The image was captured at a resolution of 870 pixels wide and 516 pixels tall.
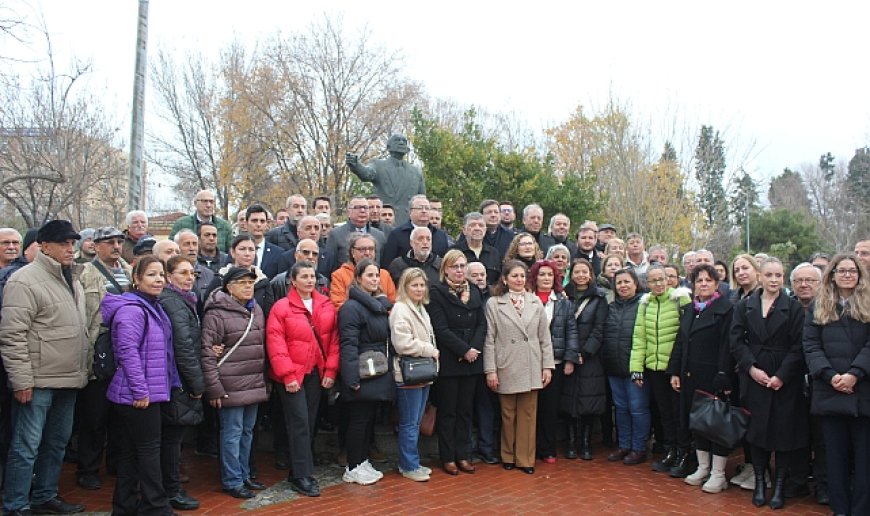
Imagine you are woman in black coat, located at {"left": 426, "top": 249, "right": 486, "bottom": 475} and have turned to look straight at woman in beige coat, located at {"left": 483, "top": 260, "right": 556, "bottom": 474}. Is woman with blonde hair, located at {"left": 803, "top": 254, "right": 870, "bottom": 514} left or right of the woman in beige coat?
right

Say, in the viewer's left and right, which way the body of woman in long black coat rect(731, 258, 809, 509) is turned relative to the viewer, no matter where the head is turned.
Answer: facing the viewer

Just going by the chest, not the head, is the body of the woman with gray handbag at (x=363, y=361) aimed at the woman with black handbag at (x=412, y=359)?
no

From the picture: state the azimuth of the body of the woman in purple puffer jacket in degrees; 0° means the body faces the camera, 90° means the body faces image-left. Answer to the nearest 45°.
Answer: approximately 315°

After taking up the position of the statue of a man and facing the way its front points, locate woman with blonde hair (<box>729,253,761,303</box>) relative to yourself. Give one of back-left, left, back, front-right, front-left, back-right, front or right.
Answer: front-left

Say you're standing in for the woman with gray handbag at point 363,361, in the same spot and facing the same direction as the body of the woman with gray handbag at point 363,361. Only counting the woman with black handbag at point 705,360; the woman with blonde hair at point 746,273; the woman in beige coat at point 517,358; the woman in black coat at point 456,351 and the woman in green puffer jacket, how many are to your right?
0

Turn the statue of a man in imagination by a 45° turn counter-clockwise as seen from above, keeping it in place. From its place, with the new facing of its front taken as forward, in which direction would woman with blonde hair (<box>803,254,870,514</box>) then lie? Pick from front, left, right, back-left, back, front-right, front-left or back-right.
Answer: front

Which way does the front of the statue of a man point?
toward the camera

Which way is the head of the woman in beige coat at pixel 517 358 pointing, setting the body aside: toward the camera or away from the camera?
toward the camera

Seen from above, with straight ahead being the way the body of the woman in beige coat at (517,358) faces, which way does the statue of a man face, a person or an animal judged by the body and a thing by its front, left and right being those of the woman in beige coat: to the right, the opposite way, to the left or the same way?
the same way

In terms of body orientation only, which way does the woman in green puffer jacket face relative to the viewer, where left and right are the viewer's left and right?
facing the viewer and to the left of the viewer

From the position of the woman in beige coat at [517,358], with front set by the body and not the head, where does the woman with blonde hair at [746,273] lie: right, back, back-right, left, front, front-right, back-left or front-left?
left

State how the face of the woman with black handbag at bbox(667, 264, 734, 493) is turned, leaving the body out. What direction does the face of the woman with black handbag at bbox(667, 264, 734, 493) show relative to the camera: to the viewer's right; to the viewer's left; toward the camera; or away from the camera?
toward the camera

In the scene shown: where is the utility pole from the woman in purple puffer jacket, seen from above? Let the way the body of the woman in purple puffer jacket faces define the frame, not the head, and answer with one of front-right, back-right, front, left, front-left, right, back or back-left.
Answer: back-left
